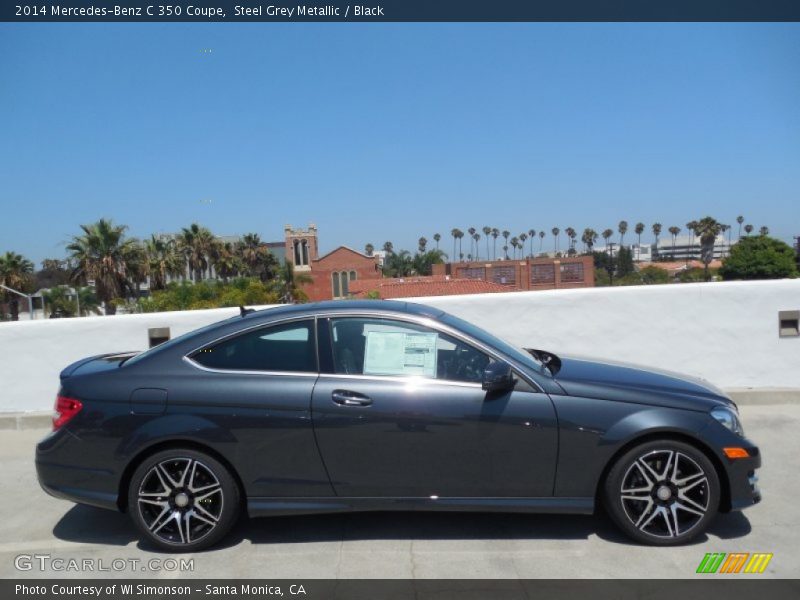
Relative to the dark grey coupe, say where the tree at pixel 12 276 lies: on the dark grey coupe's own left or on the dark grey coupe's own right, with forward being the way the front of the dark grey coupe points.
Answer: on the dark grey coupe's own left

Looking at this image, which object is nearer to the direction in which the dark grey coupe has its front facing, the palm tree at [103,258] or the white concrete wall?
the white concrete wall

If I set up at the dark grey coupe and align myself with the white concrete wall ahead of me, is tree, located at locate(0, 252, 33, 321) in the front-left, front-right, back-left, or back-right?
front-left

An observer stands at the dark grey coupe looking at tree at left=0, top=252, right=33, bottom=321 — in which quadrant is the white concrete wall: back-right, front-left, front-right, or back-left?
front-right

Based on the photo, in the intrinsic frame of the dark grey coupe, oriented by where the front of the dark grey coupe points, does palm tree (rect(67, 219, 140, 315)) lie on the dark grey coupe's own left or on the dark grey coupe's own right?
on the dark grey coupe's own left

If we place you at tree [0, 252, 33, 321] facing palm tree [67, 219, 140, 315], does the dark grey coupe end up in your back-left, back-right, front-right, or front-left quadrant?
front-right

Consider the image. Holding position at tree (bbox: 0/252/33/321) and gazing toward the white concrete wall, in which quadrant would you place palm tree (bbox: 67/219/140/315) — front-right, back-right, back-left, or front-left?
front-left

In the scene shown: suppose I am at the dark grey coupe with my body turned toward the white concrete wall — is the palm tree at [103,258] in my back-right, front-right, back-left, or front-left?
front-left

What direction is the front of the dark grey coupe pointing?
to the viewer's right

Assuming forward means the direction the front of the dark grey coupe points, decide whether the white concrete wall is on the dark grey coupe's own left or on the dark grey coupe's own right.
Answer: on the dark grey coupe's own left
